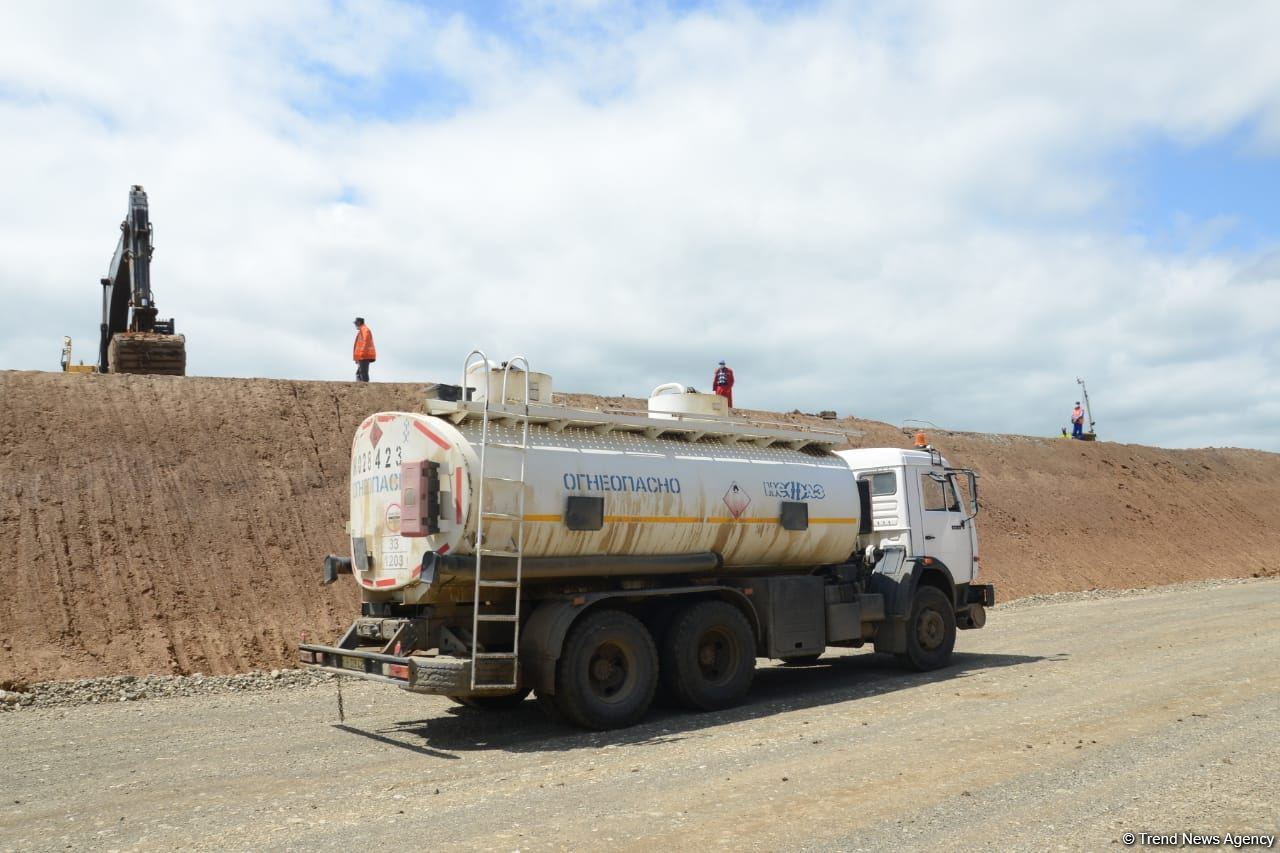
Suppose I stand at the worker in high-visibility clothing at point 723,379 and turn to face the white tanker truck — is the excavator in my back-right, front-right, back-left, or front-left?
front-right

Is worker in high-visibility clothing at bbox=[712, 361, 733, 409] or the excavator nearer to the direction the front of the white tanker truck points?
the worker in high-visibility clothing

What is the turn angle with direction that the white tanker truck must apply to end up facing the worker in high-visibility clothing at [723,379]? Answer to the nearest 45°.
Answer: approximately 45° to its left

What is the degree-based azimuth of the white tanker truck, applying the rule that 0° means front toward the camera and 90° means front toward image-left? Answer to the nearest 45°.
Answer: approximately 225°

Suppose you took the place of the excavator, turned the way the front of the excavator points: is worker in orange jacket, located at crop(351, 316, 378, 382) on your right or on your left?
on your left

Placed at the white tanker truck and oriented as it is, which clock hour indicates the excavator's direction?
The excavator is roughly at 9 o'clock from the white tanker truck.

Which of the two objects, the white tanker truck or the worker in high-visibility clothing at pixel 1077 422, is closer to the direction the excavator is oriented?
the white tanker truck

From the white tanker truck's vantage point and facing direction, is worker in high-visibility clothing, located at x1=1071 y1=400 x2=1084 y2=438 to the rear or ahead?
ahead
